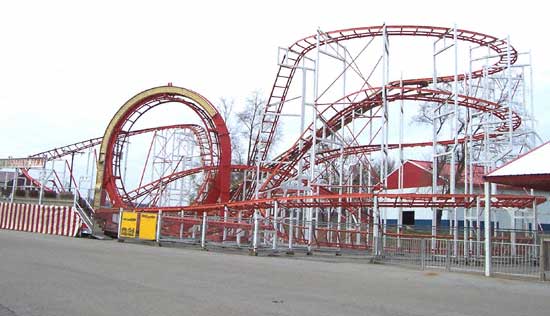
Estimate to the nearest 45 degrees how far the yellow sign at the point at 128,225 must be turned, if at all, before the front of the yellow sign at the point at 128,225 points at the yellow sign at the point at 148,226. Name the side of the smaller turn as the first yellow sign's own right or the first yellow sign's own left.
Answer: approximately 45° to the first yellow sign's own left

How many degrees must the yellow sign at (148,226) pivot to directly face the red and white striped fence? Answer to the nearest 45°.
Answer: approximately 135° to its right

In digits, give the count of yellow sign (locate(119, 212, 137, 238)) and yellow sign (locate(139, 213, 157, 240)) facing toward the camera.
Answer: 2

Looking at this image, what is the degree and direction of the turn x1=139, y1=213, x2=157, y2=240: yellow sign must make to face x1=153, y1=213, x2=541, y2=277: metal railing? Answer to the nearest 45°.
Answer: approximately 45° to its left

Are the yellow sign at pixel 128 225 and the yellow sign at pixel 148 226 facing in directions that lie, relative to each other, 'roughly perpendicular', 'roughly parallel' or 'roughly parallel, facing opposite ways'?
roughly parallel

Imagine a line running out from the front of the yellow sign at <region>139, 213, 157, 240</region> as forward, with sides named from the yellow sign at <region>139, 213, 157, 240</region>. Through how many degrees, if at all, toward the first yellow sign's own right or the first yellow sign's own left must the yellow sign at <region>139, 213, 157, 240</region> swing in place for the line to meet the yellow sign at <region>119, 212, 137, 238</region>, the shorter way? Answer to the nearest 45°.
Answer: approximately 135° to the first yellow sign's own right

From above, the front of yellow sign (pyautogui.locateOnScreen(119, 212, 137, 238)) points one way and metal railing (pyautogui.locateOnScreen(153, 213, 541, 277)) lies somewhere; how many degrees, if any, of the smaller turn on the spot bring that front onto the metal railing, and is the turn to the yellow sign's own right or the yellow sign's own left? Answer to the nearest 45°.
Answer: approximately 45° to the yellow sign's own left

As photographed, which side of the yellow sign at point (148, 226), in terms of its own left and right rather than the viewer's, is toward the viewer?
front

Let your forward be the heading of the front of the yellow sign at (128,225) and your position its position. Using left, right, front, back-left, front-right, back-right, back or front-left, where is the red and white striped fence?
back-right

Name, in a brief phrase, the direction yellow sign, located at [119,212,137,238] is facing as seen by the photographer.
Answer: facing the viewer
